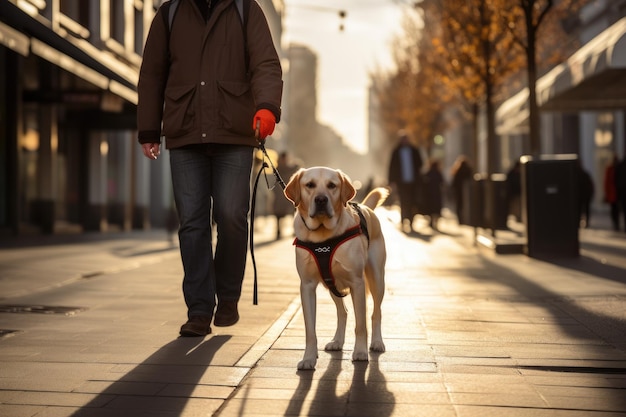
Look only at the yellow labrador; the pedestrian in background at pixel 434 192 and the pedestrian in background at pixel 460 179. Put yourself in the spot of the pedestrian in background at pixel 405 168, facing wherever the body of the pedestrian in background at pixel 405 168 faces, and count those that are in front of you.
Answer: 1

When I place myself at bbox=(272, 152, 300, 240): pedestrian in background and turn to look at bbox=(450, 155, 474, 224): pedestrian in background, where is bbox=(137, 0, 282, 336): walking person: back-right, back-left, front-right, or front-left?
back-right

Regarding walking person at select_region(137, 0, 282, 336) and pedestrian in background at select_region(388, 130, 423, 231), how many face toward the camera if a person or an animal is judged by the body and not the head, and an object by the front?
2

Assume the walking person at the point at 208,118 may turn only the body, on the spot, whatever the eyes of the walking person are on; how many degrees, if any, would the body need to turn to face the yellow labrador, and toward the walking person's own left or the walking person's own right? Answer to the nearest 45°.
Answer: approximately 45° to the walking person's own left

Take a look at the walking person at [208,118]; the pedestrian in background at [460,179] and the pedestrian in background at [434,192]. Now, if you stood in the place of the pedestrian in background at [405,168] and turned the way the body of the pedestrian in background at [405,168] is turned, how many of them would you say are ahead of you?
1

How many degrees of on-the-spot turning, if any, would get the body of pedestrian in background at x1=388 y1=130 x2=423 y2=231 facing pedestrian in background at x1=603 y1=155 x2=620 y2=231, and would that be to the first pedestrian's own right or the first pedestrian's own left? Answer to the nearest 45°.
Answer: approximately 90° to the first pedestrian's own left

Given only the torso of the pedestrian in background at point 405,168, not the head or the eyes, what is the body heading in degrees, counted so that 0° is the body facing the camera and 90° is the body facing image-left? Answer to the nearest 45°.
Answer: approximately 0°

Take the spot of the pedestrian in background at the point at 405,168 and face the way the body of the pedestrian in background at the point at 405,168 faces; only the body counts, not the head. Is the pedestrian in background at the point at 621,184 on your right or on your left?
on your left
